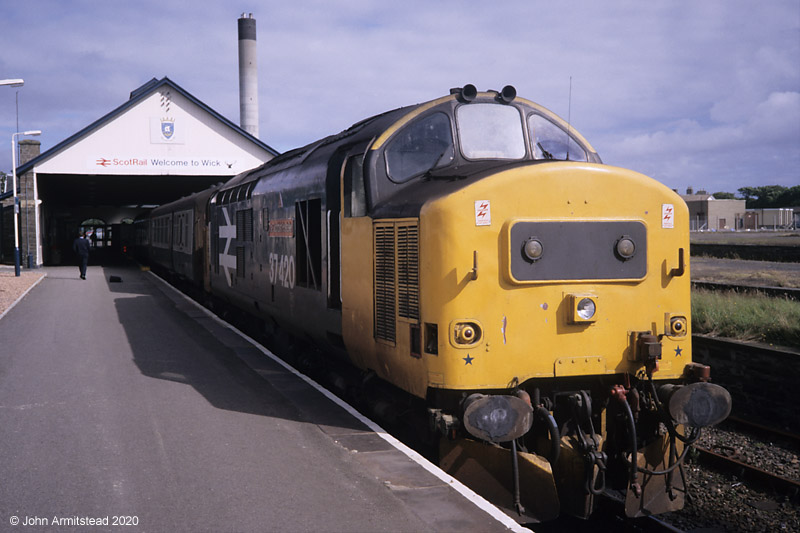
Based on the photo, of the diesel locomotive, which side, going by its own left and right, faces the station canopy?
back

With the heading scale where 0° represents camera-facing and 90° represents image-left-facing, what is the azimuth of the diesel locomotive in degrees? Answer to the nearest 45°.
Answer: approximately 315°

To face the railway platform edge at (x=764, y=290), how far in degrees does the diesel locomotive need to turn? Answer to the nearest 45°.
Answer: approximately 90° to its left

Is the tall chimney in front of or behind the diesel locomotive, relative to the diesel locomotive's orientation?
behind
